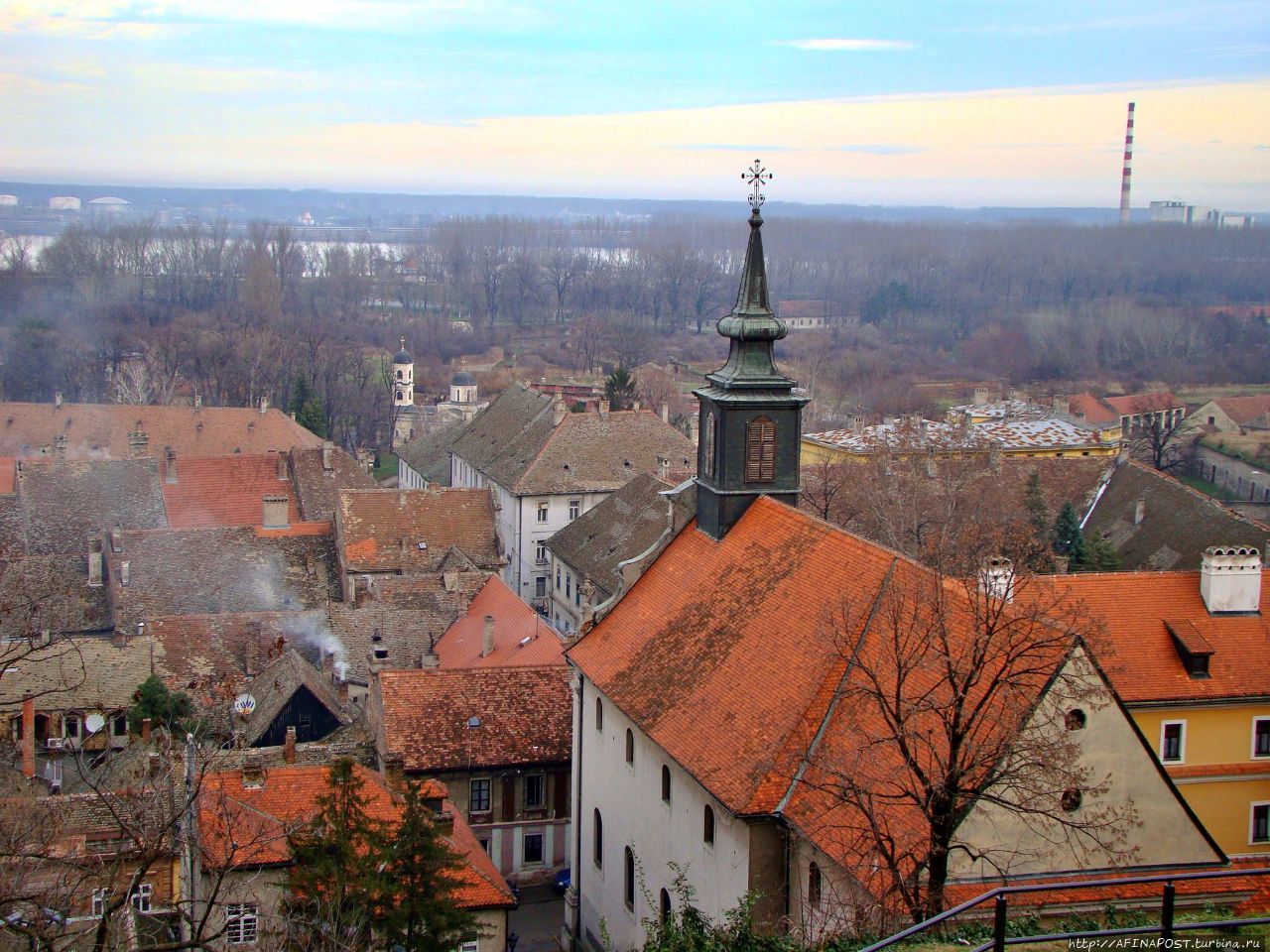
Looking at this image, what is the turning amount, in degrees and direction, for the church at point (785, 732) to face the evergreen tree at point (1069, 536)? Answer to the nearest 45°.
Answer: approximately 45° to its right

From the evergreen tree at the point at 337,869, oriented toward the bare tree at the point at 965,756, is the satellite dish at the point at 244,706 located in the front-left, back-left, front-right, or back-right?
back-left

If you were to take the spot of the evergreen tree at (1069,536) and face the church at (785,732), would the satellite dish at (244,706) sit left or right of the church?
right

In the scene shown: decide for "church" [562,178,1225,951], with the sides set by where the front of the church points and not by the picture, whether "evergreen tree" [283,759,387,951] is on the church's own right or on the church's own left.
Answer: on the church's own left

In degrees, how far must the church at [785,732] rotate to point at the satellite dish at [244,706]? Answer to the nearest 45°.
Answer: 0° — it already faces it

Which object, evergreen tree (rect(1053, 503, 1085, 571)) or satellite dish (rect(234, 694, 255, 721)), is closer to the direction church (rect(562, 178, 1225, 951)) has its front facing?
the satellite dish

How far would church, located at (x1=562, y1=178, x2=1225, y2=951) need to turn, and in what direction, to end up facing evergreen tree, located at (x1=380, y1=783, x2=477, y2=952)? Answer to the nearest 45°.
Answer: approximately 90° to its left

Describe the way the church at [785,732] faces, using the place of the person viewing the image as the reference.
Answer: facing away from the viewer and to the left of the viewer

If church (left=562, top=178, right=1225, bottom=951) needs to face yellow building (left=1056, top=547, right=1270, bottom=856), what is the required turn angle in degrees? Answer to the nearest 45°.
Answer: approximately 90° to its right

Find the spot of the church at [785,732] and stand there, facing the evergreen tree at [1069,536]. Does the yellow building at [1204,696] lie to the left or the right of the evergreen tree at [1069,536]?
right
